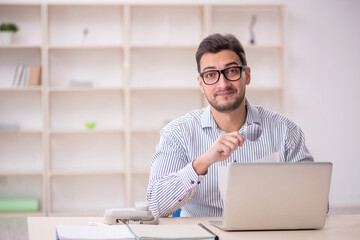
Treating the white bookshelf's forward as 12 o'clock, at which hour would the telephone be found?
The telephone is roughly at 12 o'clock from the white bookshelf.

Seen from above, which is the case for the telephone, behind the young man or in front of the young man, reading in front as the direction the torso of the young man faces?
in front

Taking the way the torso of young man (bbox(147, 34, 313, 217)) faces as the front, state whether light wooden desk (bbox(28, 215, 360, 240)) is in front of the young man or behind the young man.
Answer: in front

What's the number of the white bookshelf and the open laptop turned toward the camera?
1

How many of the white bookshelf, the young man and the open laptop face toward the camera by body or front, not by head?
2

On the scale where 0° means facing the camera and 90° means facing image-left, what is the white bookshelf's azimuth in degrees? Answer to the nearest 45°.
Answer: approximately 0°

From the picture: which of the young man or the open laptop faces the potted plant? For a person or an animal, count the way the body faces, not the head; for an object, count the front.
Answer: the open laptop

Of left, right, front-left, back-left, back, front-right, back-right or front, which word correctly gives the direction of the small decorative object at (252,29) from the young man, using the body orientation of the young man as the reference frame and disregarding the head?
back

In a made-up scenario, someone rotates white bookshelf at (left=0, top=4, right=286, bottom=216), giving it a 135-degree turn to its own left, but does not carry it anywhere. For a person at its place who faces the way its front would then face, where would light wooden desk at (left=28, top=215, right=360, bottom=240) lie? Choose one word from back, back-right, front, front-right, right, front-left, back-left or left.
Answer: back-right

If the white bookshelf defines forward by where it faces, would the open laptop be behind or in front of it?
in front

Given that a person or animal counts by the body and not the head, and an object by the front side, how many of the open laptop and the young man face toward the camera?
1

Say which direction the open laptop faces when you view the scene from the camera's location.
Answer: facing away from the viewer and to the left of the viewer
